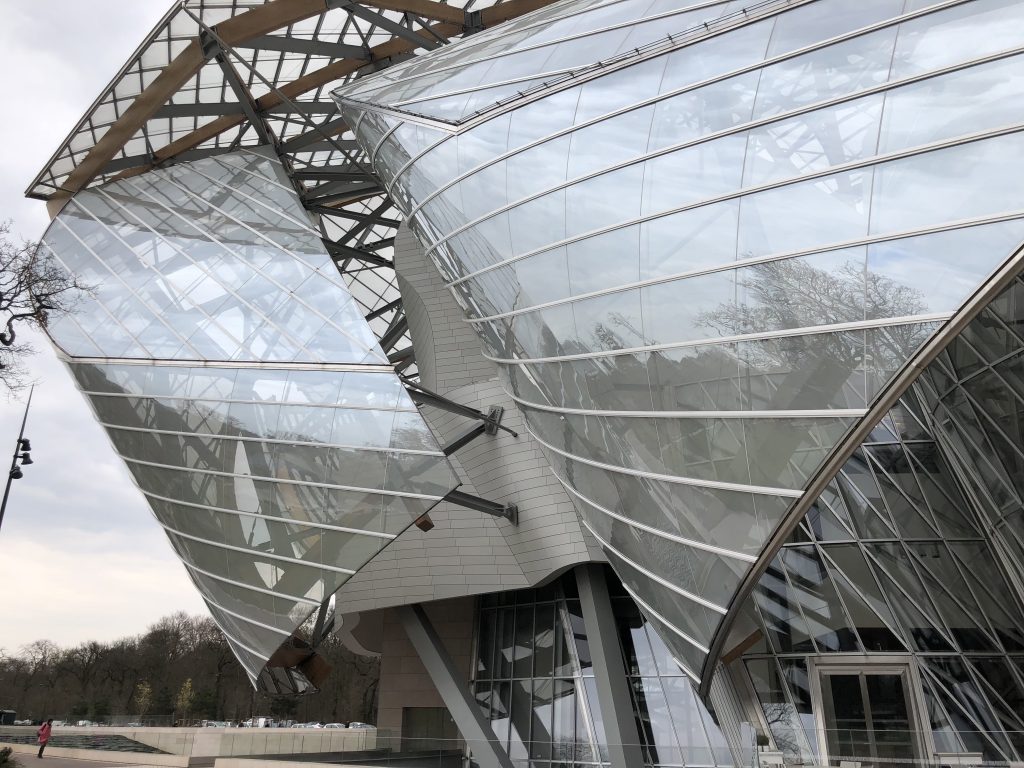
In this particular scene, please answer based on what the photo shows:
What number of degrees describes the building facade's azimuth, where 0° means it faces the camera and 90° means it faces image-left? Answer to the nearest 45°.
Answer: approximately 0°
